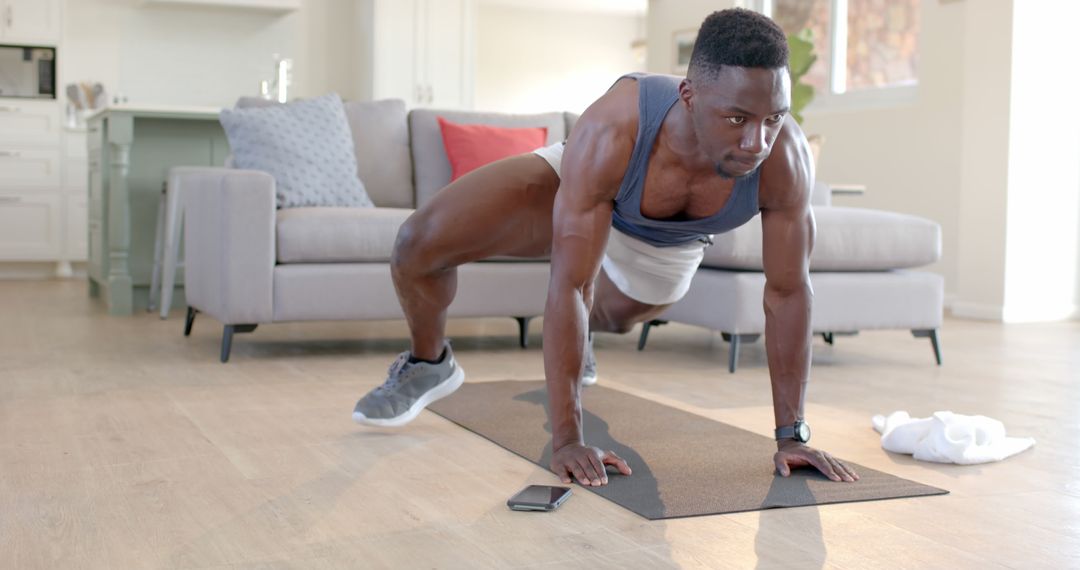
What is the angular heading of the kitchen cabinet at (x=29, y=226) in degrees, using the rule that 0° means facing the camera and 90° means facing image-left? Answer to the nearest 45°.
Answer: approximately 0°

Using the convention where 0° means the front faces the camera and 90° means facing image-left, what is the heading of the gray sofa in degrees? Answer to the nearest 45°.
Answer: approximately 0°

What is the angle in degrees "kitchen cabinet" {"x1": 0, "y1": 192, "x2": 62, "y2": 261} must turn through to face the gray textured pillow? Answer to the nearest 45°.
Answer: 0° — it already faces it

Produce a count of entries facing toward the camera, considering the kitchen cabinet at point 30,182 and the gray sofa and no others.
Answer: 2
